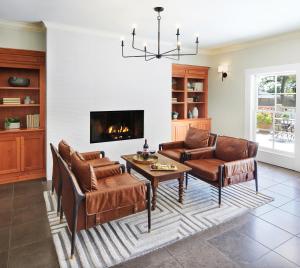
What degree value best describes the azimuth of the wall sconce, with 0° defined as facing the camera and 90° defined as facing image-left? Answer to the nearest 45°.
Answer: approximately 45°

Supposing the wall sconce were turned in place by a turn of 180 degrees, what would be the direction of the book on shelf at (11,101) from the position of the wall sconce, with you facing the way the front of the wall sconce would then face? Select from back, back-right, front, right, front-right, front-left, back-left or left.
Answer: back

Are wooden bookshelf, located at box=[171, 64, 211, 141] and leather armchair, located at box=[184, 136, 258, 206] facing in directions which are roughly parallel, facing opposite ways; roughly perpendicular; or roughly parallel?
roughly perpendicular

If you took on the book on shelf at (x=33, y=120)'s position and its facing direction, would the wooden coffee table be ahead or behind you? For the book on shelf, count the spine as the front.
ahead

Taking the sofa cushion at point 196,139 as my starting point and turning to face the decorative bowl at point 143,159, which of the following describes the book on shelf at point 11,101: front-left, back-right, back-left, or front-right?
front-right

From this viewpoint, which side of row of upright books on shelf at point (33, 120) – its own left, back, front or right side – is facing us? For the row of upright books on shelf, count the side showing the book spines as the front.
front

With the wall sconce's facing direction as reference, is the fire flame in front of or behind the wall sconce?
in front
